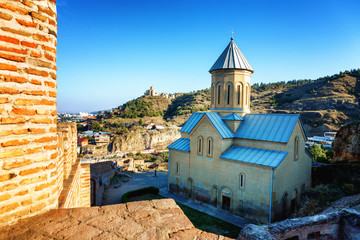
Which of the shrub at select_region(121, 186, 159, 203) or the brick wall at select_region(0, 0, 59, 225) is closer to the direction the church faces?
the brick wall

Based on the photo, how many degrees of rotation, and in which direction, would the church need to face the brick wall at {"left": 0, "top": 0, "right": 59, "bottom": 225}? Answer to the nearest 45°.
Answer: approximately 45° to its right
